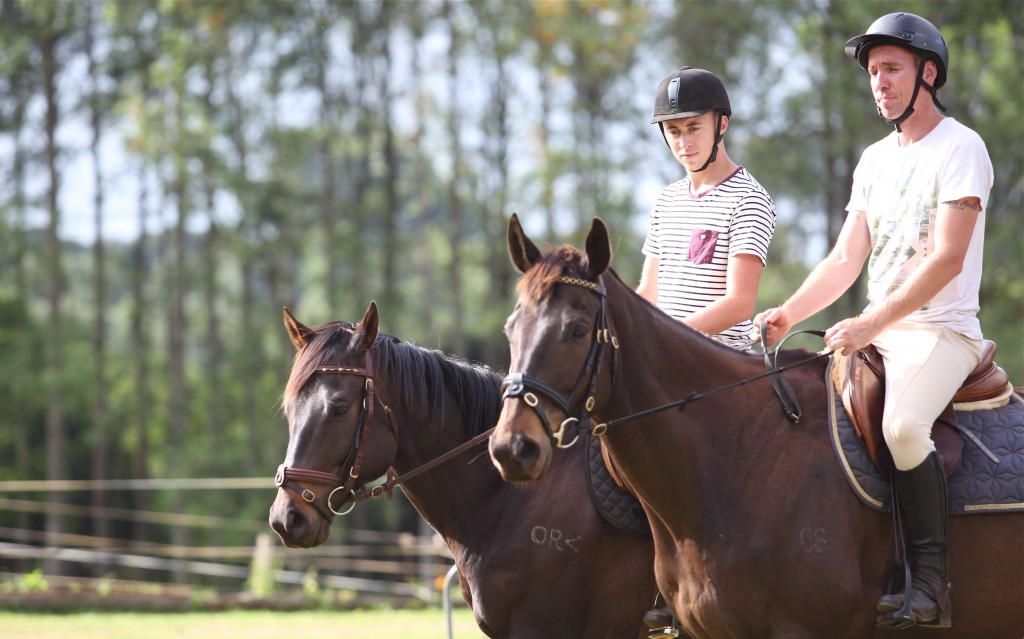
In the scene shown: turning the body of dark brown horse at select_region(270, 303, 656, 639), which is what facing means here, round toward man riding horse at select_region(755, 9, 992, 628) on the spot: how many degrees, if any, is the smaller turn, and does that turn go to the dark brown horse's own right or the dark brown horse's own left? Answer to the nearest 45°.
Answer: approximately 90° to the dark brown horse's own left

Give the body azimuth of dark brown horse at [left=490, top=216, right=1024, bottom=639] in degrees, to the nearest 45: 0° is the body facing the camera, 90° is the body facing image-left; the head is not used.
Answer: approximately 45°

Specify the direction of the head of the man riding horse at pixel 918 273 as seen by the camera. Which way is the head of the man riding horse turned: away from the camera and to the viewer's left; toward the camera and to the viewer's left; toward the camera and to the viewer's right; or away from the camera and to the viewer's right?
toward the camera and to the viewer's left

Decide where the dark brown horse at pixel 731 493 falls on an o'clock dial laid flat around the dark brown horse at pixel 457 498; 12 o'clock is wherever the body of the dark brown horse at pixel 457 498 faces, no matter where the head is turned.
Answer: the dark brown horse at pixel 731 493 is roughly at 9 o'clock from the dark brown horse at pixel 457 498.

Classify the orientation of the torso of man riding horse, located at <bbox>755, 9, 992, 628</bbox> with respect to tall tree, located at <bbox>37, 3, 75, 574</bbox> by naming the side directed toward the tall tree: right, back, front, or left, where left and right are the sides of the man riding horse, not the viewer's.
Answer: right

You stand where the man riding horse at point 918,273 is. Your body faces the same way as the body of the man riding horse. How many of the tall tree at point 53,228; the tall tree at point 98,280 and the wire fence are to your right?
3

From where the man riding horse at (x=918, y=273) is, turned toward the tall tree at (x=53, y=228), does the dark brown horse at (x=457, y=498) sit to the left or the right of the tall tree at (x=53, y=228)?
left

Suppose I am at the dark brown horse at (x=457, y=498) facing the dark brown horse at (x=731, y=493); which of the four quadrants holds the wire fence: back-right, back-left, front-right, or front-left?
back-left

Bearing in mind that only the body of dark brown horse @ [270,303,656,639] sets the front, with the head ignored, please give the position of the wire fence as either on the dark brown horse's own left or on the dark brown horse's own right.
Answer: on the dark brown horse's own right

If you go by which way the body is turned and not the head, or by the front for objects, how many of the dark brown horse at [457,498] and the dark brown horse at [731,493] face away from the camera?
0
